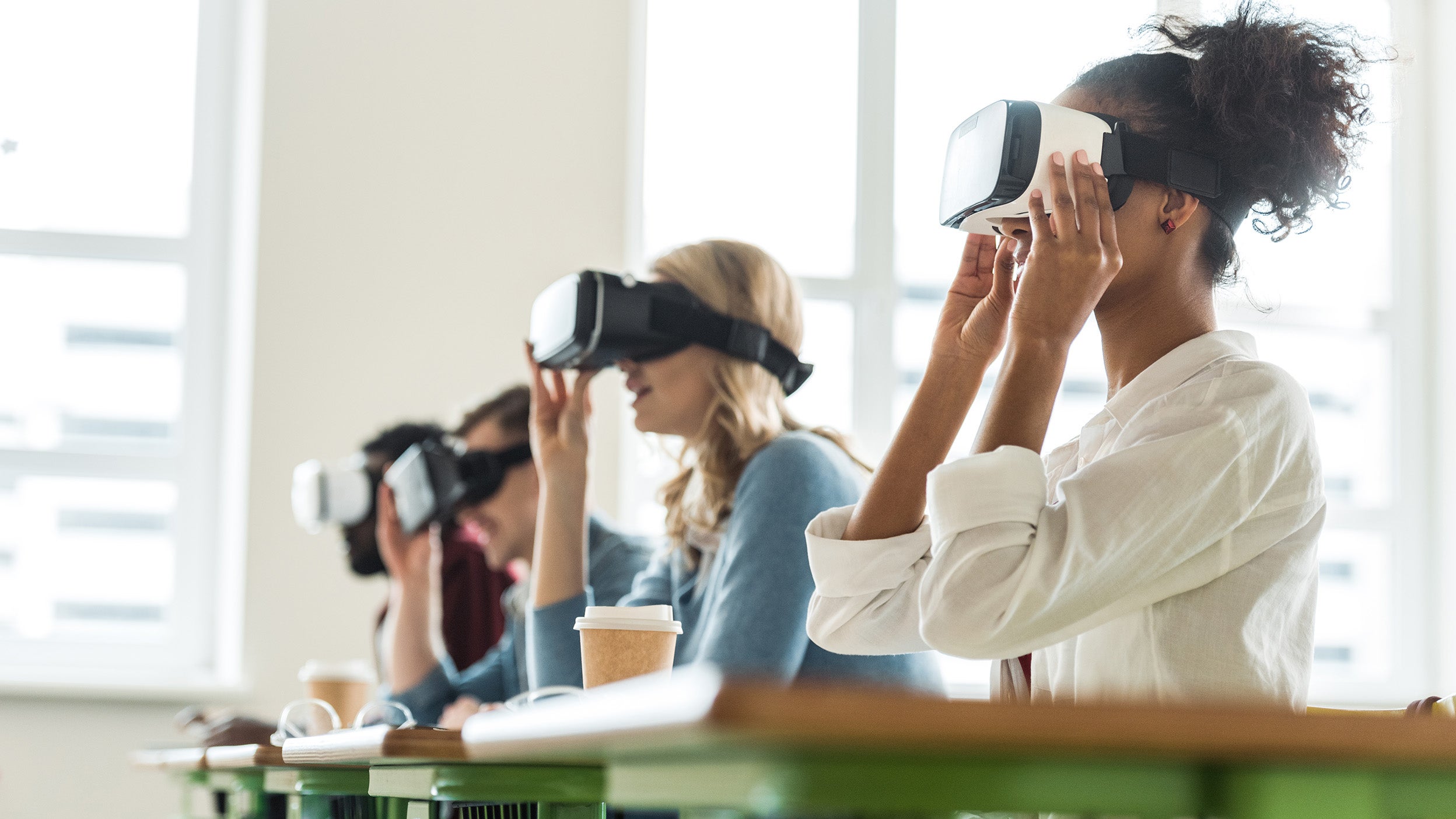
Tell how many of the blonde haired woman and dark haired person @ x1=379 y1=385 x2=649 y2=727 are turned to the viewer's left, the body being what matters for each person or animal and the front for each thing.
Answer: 2

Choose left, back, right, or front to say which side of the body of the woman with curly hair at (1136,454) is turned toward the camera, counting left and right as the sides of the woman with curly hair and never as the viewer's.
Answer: left

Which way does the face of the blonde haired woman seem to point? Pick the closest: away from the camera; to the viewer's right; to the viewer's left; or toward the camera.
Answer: to the viewer's left

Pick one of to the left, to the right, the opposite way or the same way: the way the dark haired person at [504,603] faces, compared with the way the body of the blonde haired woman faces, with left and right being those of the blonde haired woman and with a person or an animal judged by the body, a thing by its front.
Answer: the same way

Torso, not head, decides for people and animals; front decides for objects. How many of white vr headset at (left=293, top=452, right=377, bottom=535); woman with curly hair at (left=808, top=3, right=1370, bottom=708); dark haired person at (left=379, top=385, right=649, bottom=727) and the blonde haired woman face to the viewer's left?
4

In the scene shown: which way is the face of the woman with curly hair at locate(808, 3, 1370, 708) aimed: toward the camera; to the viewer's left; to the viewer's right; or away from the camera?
to the viewer's left

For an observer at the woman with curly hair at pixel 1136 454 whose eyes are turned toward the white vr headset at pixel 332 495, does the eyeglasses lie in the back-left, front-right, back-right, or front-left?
front-left

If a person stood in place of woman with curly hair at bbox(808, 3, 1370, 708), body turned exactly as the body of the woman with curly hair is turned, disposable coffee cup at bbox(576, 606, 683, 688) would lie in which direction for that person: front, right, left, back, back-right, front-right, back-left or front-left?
front

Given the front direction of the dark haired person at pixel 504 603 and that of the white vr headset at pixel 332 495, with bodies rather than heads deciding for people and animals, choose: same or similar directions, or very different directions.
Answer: same or similar directions

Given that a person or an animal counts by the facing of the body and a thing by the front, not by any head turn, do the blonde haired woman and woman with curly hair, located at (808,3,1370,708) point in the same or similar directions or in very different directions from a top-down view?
same or similar directions

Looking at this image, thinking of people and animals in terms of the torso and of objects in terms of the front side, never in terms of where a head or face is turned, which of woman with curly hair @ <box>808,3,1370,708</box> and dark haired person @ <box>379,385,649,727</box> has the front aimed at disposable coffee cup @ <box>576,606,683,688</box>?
the woman with curly hair

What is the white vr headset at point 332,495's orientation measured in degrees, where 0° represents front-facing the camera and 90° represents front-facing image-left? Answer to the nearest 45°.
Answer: approximately 90°

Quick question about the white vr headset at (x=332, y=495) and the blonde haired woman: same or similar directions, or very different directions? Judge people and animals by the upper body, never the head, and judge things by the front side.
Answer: same or similar directions

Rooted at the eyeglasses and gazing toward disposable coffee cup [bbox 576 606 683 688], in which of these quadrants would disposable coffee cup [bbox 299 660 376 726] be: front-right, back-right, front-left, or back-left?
back-left

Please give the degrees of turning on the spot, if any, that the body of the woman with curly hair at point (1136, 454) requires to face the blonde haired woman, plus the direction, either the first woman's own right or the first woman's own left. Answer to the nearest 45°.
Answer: approximately 45° to the first woman's own right

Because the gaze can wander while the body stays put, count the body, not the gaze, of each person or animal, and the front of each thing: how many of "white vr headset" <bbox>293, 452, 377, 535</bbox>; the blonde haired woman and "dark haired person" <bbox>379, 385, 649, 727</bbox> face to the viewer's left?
3

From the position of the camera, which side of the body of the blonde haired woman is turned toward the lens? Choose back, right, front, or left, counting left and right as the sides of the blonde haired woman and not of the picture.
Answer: left

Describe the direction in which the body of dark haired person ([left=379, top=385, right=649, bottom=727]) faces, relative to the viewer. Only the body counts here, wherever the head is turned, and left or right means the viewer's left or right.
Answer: facing to the left of the viewer
